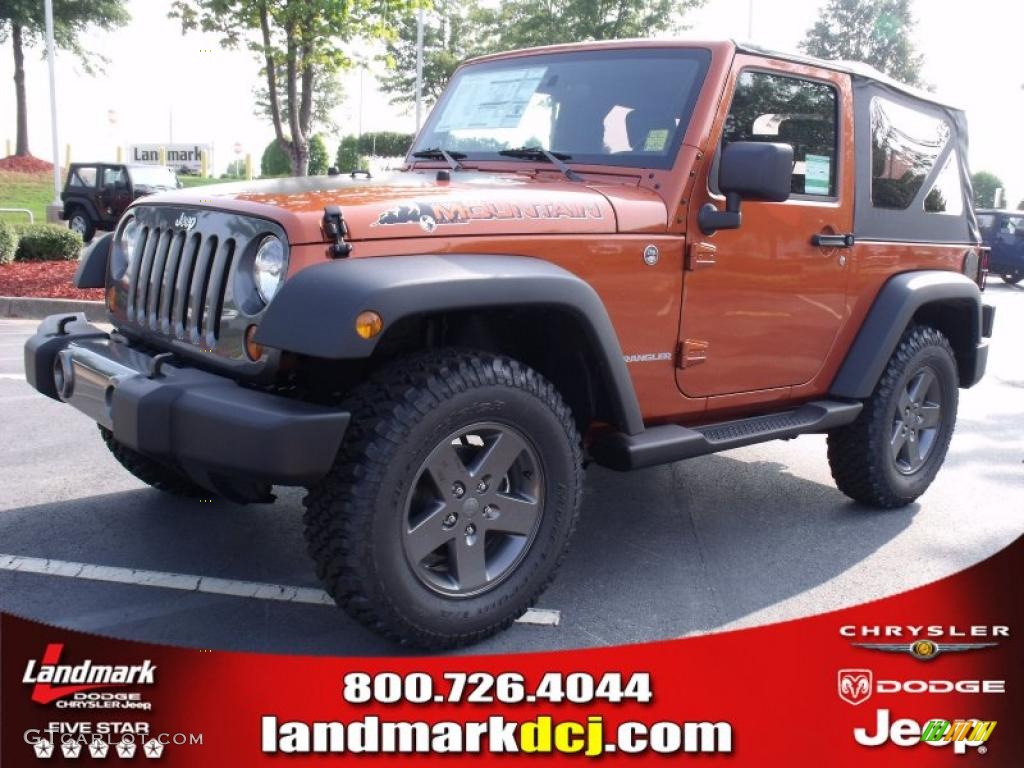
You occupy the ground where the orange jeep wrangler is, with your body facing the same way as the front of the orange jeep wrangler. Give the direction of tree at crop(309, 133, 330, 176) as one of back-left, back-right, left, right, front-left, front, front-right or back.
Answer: back-right

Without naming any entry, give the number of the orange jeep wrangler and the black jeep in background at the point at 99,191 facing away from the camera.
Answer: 0

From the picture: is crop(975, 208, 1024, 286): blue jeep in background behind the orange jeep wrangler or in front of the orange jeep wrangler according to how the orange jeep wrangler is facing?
behind

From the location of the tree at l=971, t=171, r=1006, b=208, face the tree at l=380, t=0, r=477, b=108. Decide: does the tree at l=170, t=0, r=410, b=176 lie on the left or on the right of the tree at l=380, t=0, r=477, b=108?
left

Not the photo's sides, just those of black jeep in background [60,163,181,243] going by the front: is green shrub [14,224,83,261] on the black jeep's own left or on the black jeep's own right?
on the black jeep's own right

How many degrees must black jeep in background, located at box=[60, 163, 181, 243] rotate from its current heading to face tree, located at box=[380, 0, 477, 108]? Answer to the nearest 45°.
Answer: approximately 90° to its left

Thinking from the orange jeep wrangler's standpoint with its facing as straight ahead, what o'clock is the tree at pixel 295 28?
The tree is roughly at 4 o'clock from the orange jeep wrangler.

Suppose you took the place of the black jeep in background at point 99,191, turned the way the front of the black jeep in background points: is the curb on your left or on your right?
on your right

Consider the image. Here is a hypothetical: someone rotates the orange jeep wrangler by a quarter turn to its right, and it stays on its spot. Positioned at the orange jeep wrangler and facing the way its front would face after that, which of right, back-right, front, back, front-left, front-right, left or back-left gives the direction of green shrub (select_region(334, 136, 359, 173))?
front-right

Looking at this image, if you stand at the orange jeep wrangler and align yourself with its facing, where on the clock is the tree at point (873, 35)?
The tree is roughly at 5 o'clock from the orange jeep wrangler.
